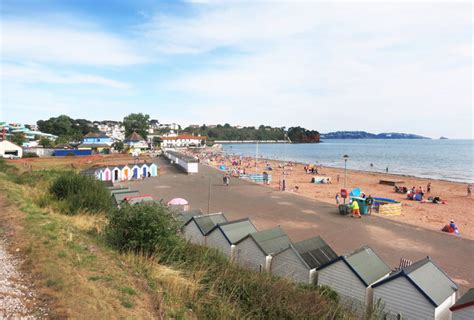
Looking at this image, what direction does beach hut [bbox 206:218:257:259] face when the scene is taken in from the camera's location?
facing away from the viewer and to the right of the viewer

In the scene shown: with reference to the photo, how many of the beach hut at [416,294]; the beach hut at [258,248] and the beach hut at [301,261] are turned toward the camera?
0

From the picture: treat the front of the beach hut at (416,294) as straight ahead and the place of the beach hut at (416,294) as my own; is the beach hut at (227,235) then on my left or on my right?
on my left

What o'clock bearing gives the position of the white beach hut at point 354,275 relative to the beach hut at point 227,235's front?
The white beach hut is roughly at 3 o'clock from the beach hut.

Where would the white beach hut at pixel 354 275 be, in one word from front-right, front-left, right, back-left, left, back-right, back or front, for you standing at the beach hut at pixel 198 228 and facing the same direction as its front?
right

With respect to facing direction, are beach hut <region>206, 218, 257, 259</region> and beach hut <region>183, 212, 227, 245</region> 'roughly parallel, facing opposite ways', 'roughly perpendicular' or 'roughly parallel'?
roughly parallel

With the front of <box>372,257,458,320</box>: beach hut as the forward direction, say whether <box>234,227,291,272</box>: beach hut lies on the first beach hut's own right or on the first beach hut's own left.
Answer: on the first beach hut's own left

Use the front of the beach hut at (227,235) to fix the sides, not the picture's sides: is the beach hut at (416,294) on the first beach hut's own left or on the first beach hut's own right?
on the first beach hut's own right

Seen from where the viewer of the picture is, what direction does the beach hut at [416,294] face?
facing away from the viewer and to the right of the viewer

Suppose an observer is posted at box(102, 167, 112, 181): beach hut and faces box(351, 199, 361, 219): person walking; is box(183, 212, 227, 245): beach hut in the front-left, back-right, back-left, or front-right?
front-right

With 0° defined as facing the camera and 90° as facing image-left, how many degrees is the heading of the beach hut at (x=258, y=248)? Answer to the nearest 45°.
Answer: approximately 225°

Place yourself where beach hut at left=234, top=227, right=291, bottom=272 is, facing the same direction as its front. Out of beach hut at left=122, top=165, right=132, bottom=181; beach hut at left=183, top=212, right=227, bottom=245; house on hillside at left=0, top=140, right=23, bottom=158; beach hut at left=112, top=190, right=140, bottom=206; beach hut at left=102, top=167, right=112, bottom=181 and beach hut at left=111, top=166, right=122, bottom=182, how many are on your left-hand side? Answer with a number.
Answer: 6

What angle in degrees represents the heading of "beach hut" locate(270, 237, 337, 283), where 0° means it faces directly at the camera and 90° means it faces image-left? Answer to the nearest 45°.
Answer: approximately 225°

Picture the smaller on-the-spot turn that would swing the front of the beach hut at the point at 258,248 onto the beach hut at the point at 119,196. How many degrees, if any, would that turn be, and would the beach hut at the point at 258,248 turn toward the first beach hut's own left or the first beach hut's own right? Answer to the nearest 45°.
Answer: approximately 90° to the first beach hut's own left
